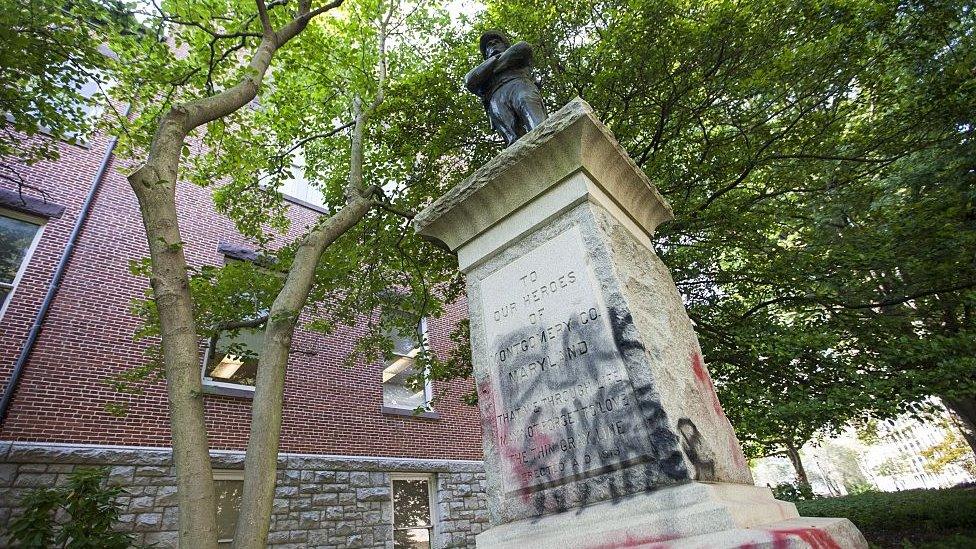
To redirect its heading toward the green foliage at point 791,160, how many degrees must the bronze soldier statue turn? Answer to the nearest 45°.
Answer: approximately 135° to its left

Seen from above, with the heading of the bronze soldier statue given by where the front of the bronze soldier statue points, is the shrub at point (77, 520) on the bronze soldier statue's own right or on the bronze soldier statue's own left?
on the bronze soldier statue's own right

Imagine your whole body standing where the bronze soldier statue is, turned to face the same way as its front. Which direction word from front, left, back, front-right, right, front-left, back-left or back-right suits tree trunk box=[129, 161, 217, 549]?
right

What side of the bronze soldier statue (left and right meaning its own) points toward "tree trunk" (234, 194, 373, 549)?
right

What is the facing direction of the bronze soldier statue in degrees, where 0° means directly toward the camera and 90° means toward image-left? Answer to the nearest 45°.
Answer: approximately 0°
